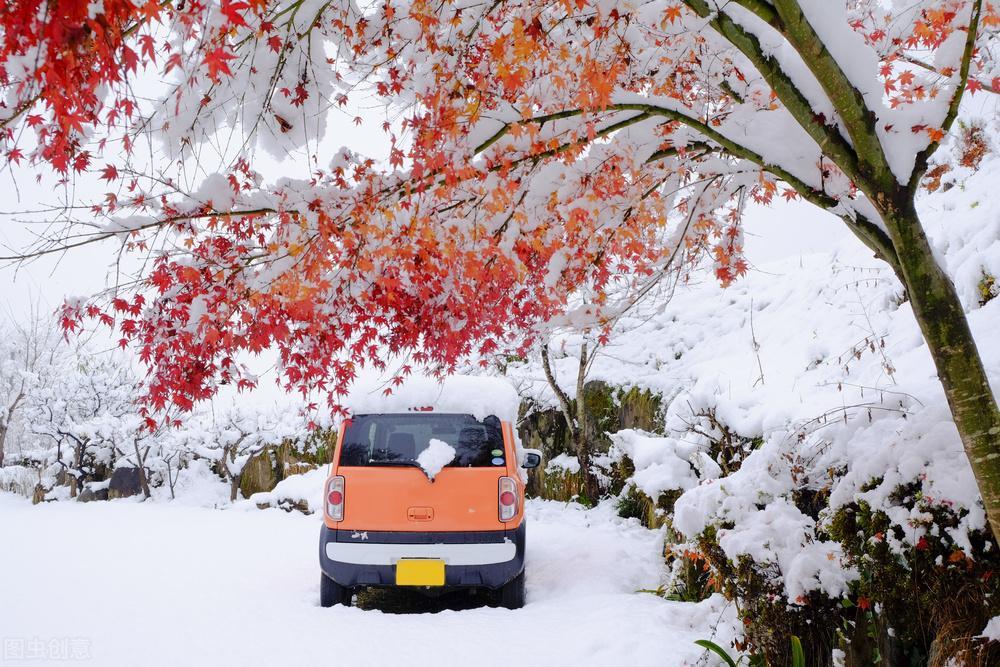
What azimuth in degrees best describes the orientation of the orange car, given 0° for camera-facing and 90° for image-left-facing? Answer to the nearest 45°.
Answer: approximately 180°

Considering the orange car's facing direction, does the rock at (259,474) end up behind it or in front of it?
in front

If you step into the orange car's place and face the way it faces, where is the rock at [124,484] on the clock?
The rock is roughly at 11 o'clock from the orange car.

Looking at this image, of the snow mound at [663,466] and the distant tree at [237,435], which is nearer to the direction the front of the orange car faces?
the distant tree

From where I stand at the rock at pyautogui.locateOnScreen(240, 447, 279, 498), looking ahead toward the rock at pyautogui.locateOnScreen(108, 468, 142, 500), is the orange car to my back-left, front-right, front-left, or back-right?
back-left

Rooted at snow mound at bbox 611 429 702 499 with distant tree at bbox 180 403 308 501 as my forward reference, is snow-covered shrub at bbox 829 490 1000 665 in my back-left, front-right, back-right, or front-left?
back-left

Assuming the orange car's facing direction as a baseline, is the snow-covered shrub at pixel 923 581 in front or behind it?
behind

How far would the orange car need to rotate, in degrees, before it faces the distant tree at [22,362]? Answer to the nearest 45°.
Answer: approximately 45° to its left
